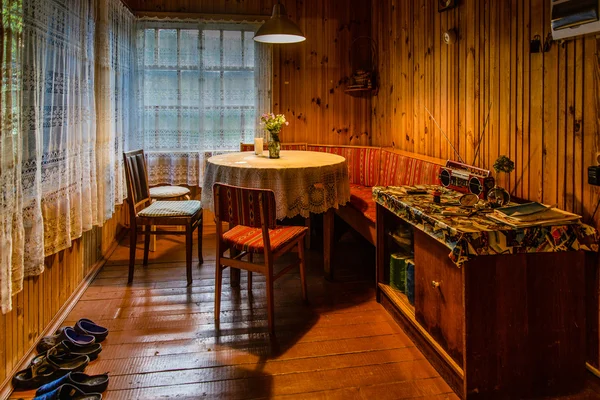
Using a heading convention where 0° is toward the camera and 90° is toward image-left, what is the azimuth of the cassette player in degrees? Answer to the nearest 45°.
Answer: approximately 45°

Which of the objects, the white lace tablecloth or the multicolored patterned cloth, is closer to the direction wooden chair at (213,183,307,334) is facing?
the white lace tablecloth

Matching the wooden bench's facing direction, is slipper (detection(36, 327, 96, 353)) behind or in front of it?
in front
